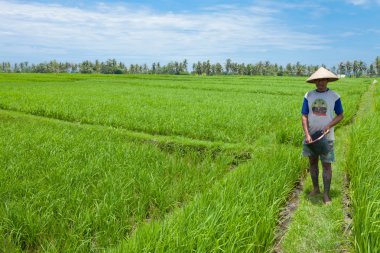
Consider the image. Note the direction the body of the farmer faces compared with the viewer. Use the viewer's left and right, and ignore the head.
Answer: facing the viewer
